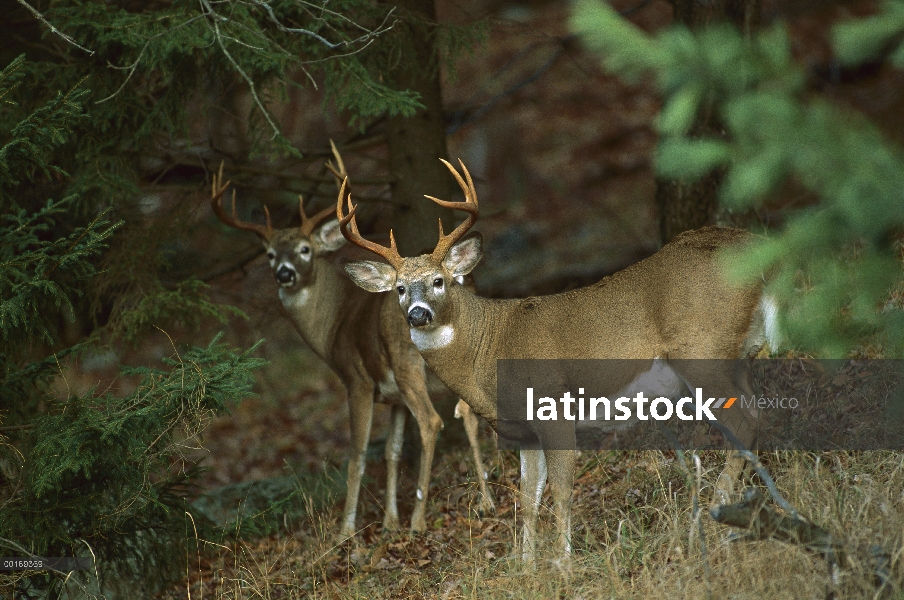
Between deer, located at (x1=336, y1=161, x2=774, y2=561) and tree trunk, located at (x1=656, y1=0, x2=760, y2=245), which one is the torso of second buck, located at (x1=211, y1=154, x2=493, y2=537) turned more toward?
the deer

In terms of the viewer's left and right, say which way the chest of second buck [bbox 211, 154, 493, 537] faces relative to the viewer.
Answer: facing the viewer and to the left of the viewer

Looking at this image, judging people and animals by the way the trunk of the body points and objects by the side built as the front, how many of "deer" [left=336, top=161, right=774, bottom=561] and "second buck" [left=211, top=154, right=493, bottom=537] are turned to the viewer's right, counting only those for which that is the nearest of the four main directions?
0

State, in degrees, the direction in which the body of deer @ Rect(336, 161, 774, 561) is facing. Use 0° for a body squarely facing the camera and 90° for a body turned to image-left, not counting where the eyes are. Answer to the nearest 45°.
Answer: approximately 90°

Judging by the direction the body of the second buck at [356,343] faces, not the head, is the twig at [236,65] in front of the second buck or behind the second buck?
in front

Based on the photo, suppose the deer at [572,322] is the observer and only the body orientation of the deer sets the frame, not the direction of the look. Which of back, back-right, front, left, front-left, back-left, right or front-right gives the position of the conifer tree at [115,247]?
front

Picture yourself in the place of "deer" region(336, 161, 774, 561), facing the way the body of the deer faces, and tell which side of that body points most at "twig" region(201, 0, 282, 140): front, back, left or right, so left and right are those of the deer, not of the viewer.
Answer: front

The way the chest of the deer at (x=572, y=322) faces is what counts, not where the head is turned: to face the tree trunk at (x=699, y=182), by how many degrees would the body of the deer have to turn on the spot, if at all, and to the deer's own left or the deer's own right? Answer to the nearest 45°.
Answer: approximately 135° to the deer's own right

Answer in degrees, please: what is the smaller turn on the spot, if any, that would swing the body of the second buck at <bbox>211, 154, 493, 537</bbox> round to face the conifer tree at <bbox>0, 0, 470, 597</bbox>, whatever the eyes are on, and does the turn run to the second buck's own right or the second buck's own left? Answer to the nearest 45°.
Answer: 0° — it already faces it

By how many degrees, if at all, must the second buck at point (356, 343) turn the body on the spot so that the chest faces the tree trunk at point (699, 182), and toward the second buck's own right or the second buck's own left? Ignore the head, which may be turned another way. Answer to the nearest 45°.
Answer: approximately 135° to the second buck's own left

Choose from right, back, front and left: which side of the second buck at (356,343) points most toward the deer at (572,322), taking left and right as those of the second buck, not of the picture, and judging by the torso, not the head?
left
